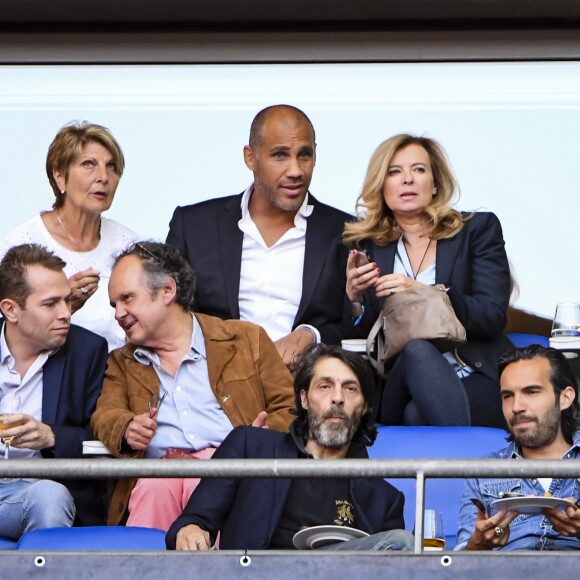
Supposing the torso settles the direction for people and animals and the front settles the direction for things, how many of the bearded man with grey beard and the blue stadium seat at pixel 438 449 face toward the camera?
2

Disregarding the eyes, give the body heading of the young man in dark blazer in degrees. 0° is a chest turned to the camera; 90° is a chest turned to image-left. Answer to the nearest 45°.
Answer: approximately 0°

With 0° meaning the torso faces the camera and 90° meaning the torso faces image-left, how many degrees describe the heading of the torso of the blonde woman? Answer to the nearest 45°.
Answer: approximately 45°

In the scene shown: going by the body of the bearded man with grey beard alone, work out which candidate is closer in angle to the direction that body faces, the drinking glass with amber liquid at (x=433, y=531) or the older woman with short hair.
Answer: the drinking glass with amber liquid

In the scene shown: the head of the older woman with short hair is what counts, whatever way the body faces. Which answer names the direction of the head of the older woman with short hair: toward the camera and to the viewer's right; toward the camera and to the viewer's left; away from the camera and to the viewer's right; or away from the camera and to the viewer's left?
toward the camera and to the viewer's right

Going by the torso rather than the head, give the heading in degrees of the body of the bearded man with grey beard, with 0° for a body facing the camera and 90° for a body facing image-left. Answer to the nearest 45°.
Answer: approximately 0°
